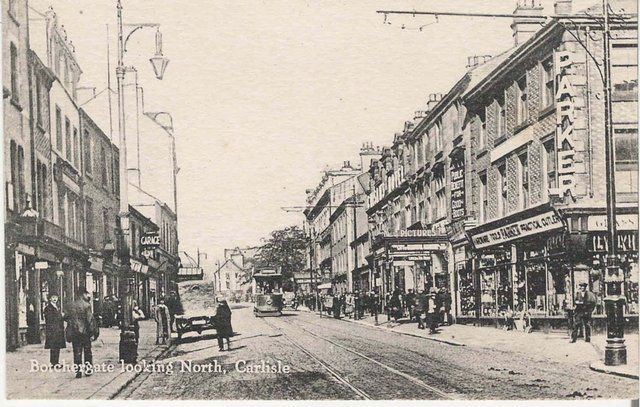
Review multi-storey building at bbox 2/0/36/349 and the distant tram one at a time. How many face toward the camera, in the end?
1

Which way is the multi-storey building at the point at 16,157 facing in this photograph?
to the viewer's right

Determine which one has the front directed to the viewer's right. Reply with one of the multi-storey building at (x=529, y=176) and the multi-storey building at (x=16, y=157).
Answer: the multi-storey building at (x=16, y=157)

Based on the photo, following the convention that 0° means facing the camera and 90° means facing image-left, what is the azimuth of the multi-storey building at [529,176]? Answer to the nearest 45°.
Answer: approximately 45°

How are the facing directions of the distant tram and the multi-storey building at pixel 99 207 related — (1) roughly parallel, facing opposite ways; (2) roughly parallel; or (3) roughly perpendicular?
roughly perpendicular

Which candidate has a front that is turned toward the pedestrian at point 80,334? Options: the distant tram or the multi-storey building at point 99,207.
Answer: the distant tram

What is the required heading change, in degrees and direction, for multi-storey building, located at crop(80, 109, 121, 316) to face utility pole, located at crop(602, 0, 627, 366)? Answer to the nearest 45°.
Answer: approximately 45° to its right

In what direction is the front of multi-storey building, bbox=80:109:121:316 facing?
to the viewer's right

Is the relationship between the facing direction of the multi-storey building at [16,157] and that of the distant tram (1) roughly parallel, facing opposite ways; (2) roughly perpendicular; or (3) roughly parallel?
roughly perpendicular

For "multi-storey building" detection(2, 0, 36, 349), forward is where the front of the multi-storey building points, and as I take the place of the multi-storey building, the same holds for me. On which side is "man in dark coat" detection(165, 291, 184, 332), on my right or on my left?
on my left

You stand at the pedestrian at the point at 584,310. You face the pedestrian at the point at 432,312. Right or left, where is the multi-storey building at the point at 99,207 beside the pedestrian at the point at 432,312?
left

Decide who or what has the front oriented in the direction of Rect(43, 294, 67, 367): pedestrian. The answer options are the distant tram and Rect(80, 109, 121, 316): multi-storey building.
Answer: the distant tram
